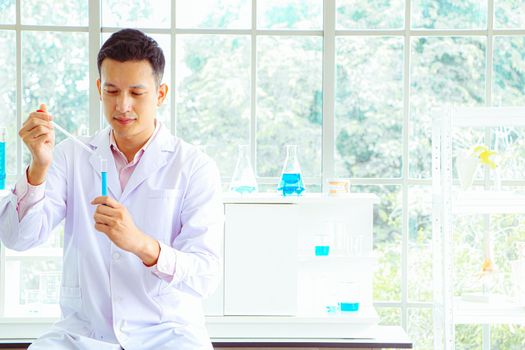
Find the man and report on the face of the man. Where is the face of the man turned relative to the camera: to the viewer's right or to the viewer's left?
to the viewer's left

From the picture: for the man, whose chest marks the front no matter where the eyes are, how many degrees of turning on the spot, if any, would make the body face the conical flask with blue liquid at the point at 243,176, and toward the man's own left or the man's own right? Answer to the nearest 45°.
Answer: approximately 135° to the man's own left

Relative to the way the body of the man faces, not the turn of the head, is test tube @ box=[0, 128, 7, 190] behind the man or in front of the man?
behind

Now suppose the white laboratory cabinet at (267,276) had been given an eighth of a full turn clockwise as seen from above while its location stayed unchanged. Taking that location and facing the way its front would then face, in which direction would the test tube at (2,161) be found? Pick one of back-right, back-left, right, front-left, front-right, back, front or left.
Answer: front-right

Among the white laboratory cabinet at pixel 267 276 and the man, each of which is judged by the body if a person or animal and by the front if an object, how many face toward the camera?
2

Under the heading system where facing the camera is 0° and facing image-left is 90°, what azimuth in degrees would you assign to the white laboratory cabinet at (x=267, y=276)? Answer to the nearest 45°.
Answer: approximately 0°
